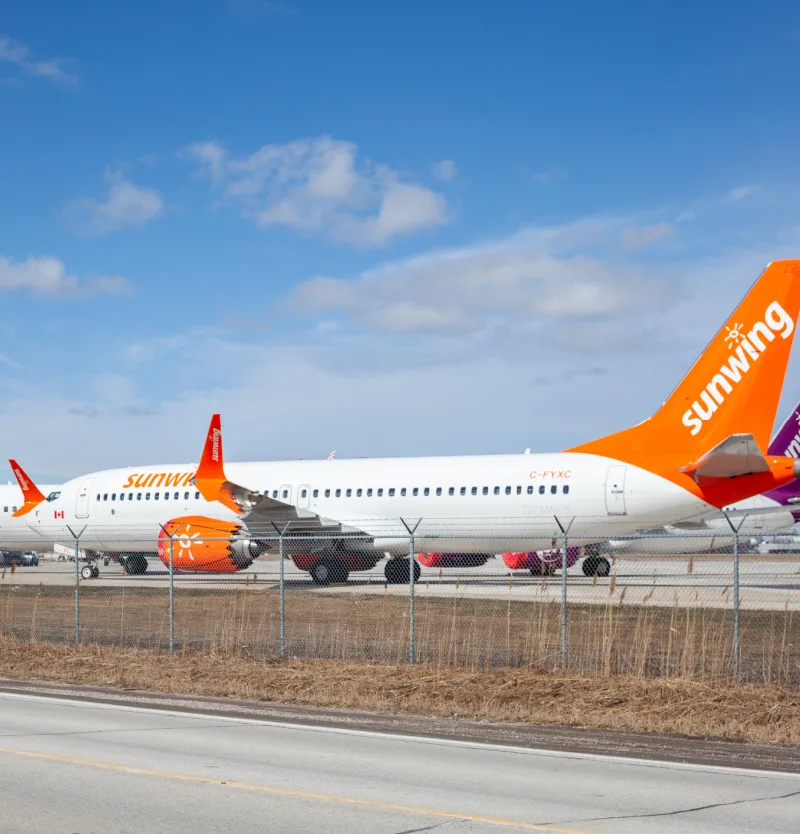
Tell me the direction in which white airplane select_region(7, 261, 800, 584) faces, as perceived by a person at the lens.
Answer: facing away from the viewer and to the left of the viewer

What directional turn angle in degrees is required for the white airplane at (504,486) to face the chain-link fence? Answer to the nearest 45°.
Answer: approximately 135° to its left
